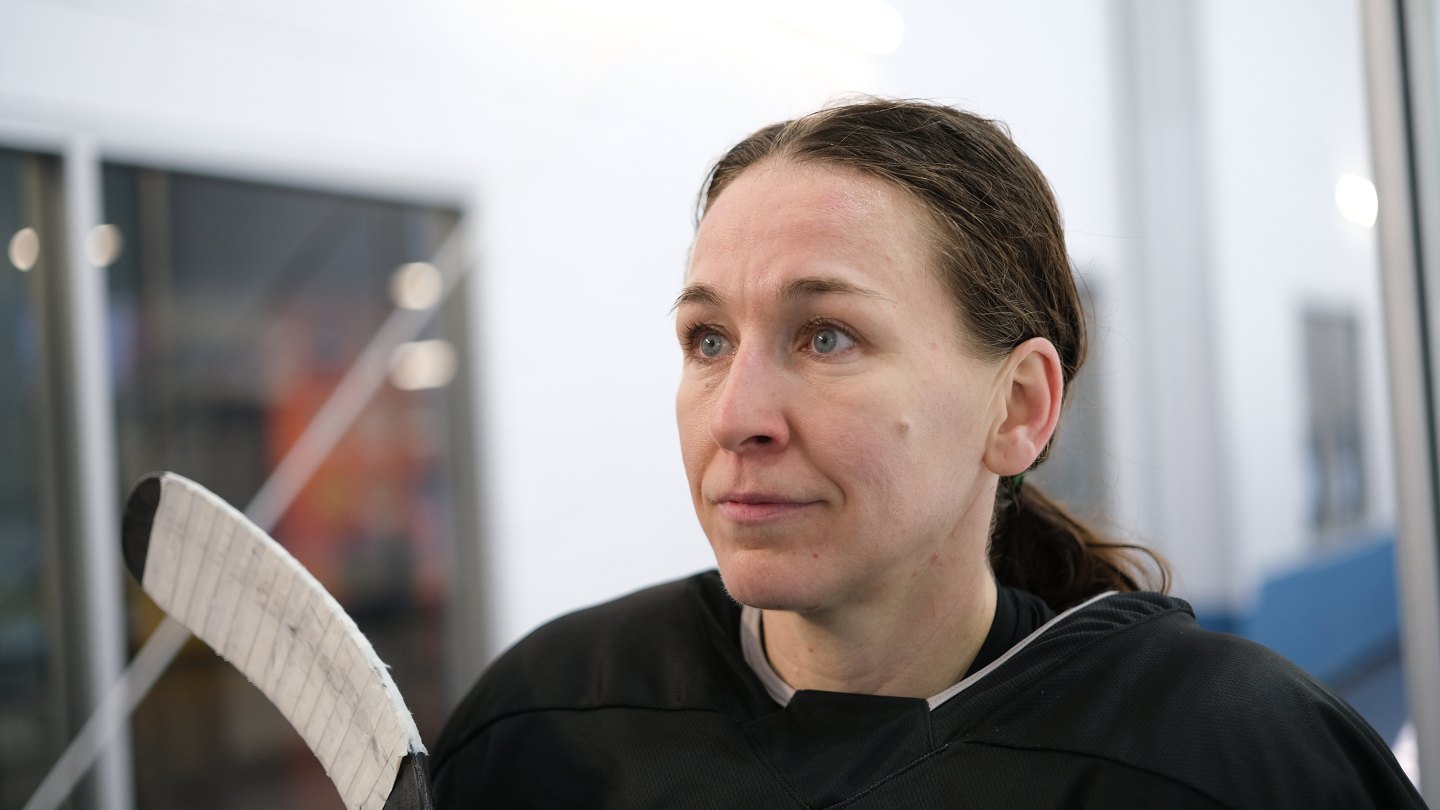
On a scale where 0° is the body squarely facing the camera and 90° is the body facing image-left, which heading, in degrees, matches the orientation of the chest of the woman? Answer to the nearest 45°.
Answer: approximately 45°

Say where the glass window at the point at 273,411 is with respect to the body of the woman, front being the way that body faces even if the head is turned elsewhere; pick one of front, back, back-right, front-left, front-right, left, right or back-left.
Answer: right

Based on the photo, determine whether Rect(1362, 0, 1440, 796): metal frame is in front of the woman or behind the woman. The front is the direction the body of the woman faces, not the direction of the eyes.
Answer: behind

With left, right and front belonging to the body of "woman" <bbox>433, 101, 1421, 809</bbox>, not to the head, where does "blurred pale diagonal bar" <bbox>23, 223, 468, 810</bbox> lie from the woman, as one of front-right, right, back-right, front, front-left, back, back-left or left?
right

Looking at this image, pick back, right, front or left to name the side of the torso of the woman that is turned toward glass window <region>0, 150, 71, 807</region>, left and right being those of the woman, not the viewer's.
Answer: right

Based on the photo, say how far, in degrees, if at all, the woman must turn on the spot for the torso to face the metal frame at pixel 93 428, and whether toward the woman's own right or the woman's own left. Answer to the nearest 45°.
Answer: approximately 90° to the woman's own right
